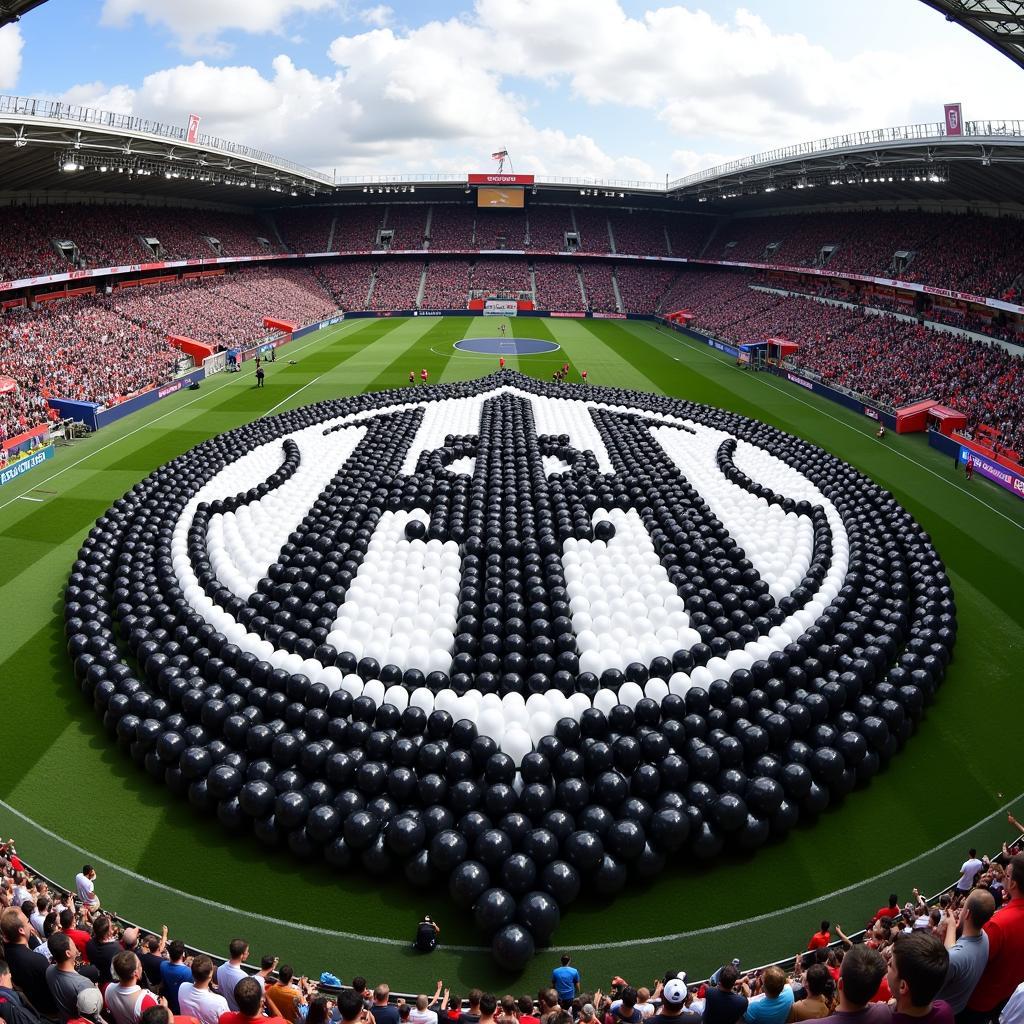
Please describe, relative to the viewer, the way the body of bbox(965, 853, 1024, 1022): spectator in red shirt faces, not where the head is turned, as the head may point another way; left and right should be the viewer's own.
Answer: facing away from the viewer and to the left of the viewer

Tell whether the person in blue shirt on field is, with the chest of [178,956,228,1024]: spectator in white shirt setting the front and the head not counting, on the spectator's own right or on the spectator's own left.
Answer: on the spectator's own right

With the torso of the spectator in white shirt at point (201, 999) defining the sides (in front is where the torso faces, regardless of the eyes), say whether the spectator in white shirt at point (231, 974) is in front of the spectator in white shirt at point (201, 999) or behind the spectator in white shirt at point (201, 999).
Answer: in front
